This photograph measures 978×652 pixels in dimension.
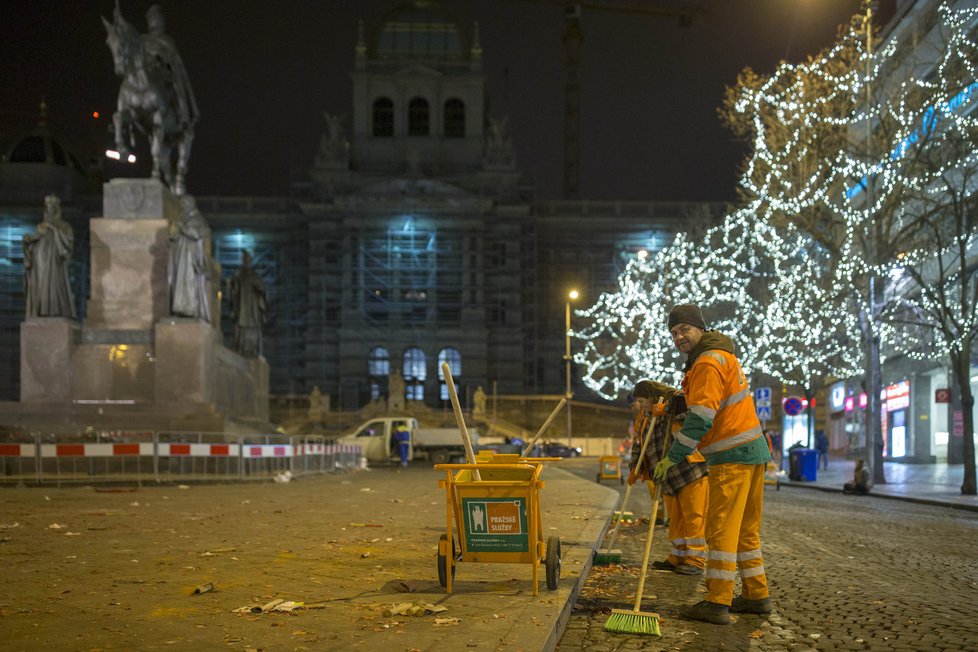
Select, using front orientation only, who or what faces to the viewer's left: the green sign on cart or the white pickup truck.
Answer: the white pickup truck

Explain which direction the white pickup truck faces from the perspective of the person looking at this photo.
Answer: facing to the left of the viewer

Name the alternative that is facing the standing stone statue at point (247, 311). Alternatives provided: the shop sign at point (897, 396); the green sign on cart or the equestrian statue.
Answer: the shop sign

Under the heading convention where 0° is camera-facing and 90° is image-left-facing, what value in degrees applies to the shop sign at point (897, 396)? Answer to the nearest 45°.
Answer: approximately 45°

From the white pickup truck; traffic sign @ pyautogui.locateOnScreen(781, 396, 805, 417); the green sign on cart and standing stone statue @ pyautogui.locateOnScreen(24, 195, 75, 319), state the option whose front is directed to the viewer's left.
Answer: the white pickup truck

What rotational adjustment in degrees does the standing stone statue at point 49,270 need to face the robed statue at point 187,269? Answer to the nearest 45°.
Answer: approximately 90° to its left

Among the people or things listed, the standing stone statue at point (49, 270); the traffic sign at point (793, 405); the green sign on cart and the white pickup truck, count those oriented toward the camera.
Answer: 3

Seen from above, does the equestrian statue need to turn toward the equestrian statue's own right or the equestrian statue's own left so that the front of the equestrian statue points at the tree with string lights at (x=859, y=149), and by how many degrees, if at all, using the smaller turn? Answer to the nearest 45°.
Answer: approximately 135° to the equestrian statue's own left

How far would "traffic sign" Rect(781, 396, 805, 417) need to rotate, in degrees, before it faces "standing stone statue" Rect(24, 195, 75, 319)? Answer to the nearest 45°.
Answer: approximately 45° to its right

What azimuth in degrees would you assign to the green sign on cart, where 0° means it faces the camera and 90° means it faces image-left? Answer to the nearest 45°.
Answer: approximately 0°
